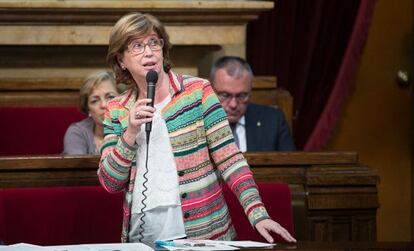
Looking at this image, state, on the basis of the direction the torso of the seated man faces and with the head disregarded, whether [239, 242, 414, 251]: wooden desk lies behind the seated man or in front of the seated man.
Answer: in front

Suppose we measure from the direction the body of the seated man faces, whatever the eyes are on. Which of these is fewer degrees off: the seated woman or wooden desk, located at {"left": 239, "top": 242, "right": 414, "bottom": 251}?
the wooden desk

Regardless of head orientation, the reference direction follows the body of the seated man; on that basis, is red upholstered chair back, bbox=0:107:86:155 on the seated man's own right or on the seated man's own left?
on the seated man's own right

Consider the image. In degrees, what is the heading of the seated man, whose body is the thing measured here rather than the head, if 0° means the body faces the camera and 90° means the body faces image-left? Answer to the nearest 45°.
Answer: approximately 0°

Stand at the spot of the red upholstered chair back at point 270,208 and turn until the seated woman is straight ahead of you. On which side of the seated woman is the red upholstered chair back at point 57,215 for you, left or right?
left

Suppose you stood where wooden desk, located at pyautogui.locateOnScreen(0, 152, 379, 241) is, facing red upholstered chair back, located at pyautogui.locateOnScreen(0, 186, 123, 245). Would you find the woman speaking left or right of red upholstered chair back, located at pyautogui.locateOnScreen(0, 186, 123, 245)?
left
